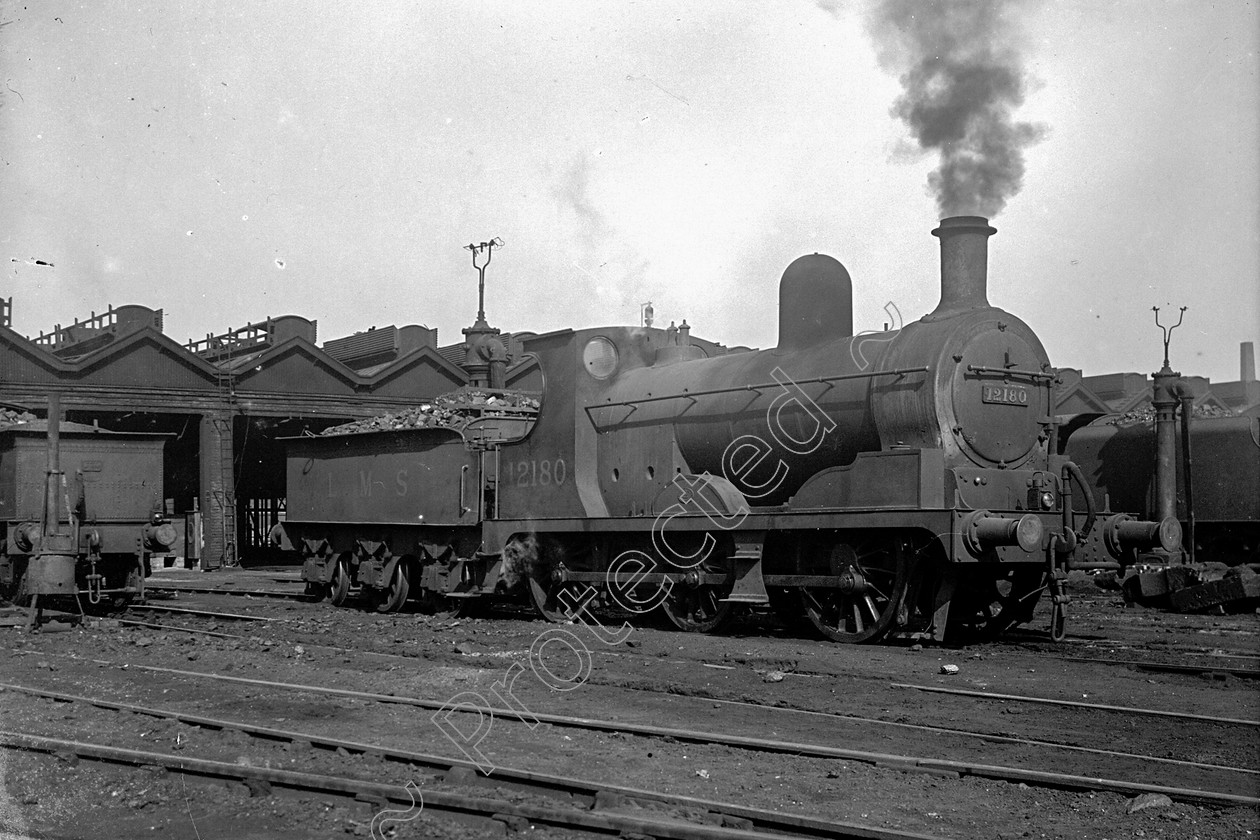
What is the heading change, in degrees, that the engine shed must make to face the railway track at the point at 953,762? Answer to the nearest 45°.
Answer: approximately 45° to its right

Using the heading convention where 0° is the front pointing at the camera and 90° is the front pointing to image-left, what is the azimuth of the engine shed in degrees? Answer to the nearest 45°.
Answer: approximately 315°

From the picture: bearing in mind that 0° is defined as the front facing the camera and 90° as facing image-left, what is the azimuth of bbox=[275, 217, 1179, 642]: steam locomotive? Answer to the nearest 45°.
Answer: approximately 315°

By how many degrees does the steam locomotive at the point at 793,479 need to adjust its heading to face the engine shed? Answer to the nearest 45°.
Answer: approximately 180°

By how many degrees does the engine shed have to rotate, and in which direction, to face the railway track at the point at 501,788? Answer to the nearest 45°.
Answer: approximately 45° to its right

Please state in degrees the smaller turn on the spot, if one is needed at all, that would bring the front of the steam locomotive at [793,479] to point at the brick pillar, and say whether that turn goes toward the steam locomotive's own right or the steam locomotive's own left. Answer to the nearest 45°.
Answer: approximately 180°

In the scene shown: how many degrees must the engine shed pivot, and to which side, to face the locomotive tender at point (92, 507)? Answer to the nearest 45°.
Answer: approximately 45° to its right
